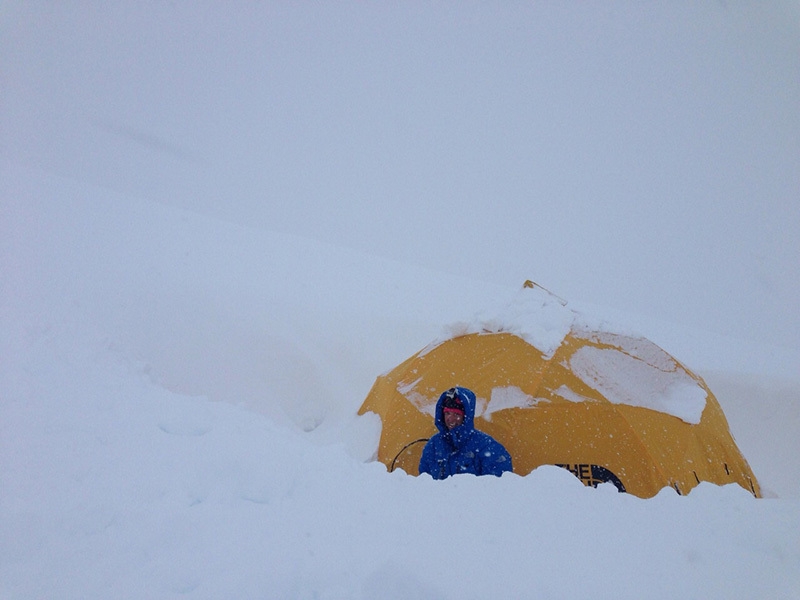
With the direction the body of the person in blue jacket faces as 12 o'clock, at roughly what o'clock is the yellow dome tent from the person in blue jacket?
The yellow dome tent is roughly at 6 o'clock from the person in blue jacket.

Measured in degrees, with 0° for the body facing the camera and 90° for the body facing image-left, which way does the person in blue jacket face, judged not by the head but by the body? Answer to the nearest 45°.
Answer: approximately 45°

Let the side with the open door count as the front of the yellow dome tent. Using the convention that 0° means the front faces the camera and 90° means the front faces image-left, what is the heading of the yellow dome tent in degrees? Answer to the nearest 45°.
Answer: approximately 45°

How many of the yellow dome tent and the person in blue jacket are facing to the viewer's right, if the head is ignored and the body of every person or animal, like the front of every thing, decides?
0

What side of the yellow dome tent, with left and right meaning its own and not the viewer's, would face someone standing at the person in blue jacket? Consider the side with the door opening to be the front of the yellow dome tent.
front
